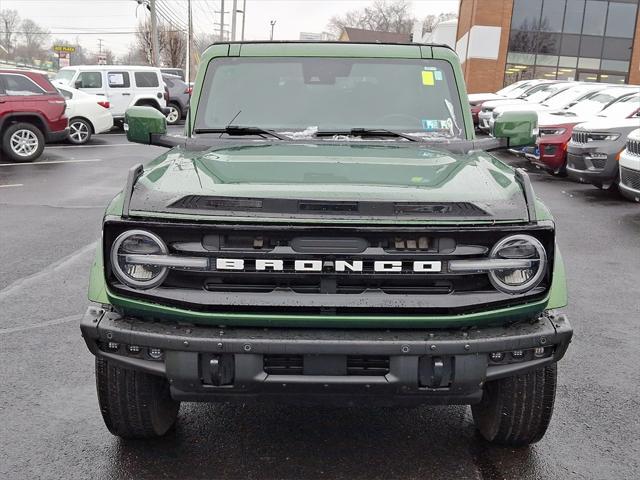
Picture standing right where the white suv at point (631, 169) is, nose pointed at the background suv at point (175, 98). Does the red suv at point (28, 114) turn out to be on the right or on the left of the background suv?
left

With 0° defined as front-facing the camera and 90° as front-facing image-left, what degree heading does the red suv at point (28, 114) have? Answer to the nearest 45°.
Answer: approximately 90°

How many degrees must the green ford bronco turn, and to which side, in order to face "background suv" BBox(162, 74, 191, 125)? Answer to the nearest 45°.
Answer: approximately 180°

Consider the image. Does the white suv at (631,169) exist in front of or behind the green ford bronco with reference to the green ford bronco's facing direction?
behind

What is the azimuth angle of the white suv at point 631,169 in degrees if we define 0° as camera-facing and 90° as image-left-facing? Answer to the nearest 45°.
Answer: approximately 45°
